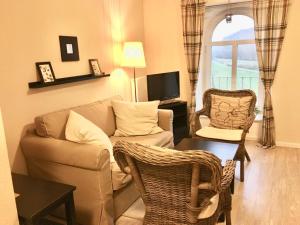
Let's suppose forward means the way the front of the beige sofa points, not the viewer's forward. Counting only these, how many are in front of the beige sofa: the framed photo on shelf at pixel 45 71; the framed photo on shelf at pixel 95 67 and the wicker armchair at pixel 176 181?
1

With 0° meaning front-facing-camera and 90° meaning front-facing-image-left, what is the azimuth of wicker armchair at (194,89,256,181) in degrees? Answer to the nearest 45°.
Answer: approximately 45°

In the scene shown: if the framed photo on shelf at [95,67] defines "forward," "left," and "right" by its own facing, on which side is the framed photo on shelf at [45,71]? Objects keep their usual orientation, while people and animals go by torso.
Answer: on its right

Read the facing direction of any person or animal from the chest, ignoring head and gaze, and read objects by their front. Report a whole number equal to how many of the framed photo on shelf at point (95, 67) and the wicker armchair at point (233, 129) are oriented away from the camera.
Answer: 0

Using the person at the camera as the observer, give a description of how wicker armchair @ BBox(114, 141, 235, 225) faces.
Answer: facing away from the viewer and to the right of the viewer

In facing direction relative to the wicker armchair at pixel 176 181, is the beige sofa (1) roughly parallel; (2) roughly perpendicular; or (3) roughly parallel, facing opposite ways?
roughly perpendicular

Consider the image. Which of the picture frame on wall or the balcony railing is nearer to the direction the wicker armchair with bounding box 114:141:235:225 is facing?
the balcony railing

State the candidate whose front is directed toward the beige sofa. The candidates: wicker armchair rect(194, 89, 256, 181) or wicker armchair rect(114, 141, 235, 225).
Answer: wicker armchair rect(194, 89, 256, 181)

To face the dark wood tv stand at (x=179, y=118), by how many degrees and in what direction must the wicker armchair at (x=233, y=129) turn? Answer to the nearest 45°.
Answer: approximately 90° to its right

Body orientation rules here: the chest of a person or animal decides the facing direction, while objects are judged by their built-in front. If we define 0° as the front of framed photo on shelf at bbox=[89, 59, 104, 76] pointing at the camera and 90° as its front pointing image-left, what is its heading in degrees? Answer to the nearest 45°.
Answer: approximately 315°

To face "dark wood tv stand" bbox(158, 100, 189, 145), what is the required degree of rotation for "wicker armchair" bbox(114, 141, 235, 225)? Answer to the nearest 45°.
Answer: approximately 45° to its left

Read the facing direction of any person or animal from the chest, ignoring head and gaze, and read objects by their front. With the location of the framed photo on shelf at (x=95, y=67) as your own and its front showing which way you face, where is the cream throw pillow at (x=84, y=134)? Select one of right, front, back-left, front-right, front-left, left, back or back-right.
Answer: front-right

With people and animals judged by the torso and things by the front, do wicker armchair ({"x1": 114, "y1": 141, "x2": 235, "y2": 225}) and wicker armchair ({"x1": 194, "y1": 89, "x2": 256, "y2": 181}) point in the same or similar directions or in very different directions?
very different directions

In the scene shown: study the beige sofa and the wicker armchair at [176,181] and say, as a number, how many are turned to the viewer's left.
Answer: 0

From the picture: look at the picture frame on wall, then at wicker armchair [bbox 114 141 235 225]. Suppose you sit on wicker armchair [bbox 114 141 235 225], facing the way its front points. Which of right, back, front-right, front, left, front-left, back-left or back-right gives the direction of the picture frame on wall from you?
left
